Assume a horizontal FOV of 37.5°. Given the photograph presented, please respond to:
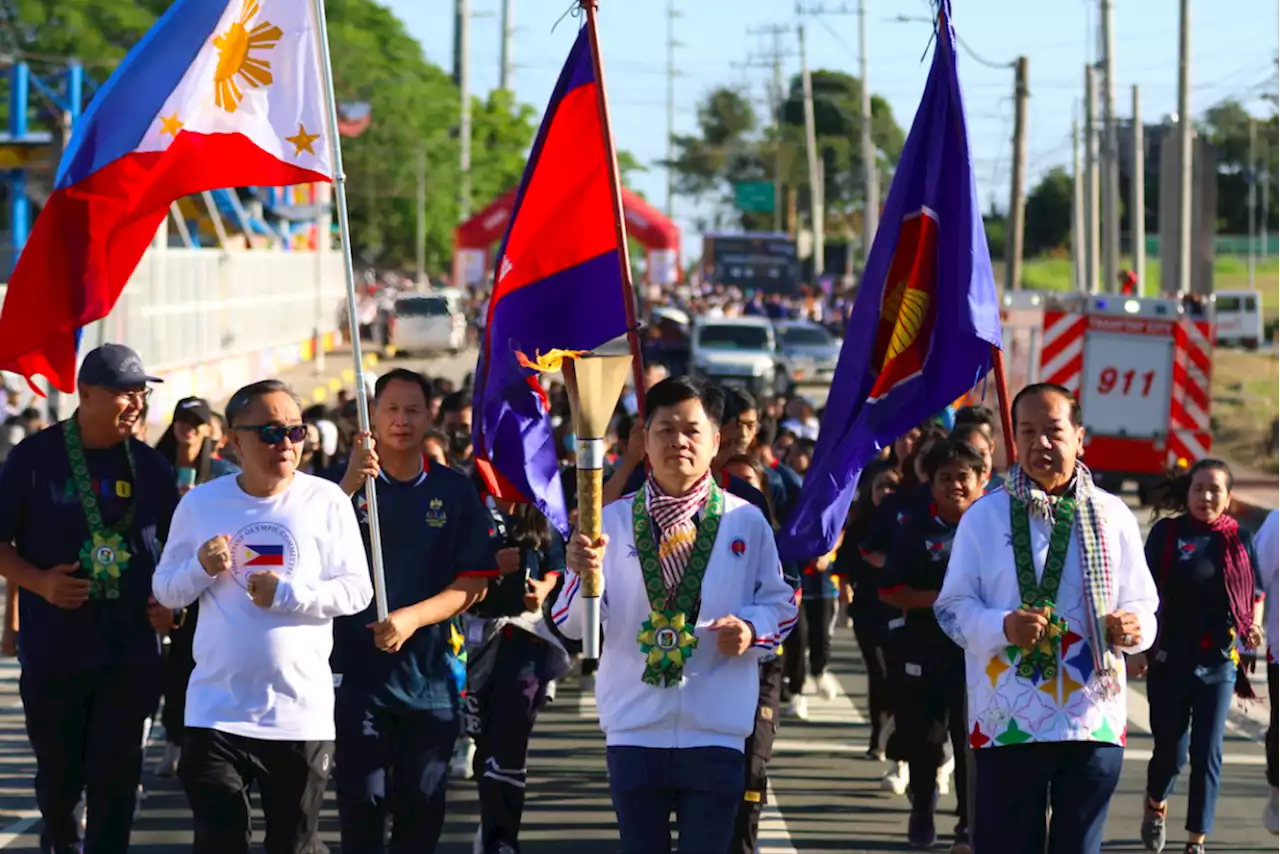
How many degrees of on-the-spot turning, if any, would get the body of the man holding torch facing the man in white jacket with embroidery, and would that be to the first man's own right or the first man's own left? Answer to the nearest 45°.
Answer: approximately 90° to the first man's own left

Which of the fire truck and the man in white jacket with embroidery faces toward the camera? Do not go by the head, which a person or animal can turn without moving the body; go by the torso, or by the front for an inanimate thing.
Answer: the man in white jacket with embroidery

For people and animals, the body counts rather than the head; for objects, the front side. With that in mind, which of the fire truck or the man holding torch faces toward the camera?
the man holding torch

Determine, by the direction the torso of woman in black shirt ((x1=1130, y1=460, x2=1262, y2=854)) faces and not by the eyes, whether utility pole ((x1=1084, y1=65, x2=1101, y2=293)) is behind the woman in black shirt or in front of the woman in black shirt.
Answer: behind

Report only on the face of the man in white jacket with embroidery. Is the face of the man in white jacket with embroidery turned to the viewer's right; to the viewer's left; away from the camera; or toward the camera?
toward the camera

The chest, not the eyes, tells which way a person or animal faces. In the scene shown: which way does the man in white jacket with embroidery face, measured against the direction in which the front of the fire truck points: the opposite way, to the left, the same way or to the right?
the opposite way

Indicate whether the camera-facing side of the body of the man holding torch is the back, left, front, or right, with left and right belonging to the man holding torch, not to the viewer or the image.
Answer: front

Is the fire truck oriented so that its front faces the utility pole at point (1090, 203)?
yes

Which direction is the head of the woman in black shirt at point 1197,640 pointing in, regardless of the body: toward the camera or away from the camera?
toward the camera

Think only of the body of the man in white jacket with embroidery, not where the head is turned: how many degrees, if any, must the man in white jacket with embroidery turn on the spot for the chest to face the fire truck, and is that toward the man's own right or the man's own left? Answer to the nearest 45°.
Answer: approximately 180°

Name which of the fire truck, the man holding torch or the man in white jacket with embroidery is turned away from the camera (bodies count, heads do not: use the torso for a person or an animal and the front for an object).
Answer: the fire truck

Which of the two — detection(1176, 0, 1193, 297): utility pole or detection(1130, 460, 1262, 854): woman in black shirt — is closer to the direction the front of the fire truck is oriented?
the utility pole

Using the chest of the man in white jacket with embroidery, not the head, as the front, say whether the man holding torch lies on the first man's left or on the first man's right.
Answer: on the first man's right

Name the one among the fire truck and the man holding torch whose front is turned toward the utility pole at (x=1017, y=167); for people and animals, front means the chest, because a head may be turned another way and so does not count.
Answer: the fire truck

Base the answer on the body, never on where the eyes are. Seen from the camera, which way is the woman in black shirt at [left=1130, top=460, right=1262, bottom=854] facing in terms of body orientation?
toward the camera

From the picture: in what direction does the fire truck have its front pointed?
away from the camera

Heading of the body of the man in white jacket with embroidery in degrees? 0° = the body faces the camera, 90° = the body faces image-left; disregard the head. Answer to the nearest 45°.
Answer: approximately 0°

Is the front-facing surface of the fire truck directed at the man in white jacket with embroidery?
no

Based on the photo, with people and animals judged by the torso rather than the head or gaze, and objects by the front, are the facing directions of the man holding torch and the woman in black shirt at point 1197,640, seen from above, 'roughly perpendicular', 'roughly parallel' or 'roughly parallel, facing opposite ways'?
roughly parallel

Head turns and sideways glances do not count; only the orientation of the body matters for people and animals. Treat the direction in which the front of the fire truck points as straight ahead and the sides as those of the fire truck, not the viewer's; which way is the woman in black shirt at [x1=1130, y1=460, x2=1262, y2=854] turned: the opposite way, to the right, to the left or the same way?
the opposite way

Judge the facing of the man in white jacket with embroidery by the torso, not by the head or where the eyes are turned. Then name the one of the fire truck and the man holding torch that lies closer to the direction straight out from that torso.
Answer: the man holding torch
